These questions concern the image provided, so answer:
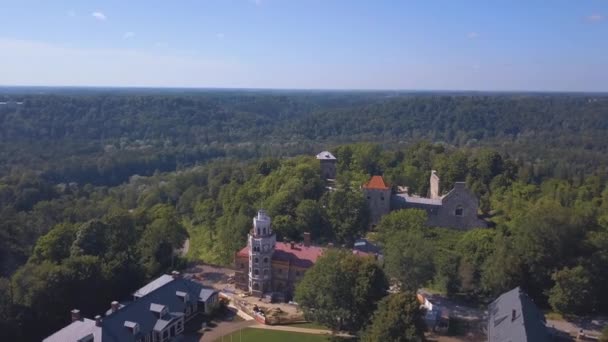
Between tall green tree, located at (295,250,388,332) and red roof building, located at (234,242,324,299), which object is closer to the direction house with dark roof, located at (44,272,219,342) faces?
the tall green tree

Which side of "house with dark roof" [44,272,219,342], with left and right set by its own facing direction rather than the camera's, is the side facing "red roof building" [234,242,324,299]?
left

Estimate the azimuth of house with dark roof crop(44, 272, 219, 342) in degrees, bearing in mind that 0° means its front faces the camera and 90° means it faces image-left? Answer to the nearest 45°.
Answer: approximately 315°

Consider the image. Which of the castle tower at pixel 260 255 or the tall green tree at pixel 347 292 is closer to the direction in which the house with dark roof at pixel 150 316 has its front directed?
the tall green tree

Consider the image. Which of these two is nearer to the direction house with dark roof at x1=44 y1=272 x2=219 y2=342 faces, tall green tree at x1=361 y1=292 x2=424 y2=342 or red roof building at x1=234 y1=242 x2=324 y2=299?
the tall green tree

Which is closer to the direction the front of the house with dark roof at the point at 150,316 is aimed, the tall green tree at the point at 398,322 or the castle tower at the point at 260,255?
the tall green tree
